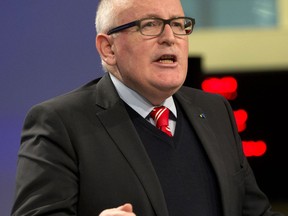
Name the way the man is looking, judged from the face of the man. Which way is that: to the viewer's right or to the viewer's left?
to the viewer's right

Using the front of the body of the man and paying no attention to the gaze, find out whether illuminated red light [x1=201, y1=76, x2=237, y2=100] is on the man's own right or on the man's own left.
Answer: on the man's own left

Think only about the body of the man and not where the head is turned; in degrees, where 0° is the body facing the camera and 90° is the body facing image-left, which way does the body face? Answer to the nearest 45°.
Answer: approximately 315°

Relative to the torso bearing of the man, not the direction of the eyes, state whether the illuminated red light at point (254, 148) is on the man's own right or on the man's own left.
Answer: on the man's own left
